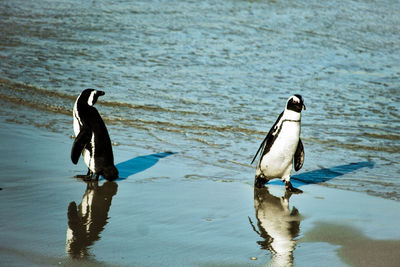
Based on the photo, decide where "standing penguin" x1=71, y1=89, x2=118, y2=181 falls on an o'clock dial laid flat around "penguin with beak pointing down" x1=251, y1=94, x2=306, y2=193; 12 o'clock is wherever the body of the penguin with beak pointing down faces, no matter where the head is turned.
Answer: The standing penguin is roughly at 4 o'clock from the penguin with beak pointing down.

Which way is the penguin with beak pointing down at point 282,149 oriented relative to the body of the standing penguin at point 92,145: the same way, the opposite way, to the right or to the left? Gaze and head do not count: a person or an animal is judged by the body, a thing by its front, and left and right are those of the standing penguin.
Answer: the opposite way

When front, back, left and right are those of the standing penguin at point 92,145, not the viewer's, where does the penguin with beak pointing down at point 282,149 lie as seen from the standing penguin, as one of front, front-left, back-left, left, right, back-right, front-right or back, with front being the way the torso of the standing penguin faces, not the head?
back-right

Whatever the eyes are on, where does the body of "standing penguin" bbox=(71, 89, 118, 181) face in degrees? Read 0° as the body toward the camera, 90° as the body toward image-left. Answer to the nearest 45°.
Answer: approximately 135°

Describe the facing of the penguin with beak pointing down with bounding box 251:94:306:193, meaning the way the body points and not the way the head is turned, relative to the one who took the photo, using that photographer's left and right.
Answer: facing the viewer and to the right of the viewer
